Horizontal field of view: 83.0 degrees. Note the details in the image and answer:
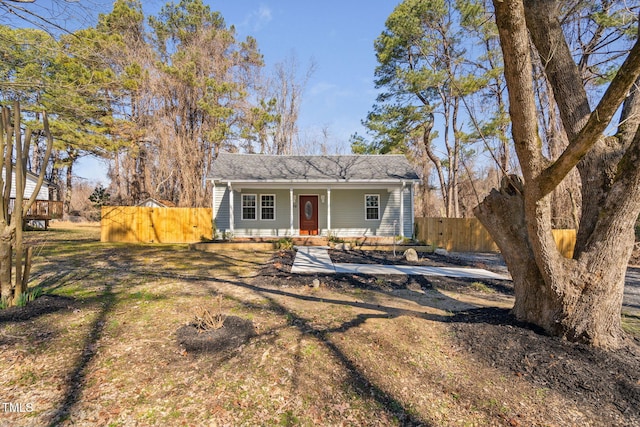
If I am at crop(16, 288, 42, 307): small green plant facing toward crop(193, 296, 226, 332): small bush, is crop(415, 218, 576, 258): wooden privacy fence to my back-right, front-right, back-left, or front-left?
front-left

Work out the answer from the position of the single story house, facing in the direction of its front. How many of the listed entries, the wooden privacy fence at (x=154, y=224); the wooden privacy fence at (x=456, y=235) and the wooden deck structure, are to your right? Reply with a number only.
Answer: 2

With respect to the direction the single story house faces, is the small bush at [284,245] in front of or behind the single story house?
in front

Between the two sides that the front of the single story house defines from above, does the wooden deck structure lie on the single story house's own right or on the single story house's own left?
on the single story house's own right

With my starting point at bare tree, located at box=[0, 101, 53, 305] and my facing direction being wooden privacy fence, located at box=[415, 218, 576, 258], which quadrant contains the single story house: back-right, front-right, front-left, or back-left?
front-left

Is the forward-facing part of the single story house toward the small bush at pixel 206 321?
yes

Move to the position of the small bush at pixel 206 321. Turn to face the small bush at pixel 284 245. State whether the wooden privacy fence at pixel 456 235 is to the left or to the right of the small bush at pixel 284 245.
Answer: right

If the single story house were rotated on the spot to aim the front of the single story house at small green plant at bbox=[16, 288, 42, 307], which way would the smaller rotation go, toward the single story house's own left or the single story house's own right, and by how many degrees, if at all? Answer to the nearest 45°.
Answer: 0° — it already faces it

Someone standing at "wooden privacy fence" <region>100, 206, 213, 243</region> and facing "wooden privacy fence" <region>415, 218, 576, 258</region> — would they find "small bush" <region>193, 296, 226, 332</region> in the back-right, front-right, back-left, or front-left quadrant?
front-right

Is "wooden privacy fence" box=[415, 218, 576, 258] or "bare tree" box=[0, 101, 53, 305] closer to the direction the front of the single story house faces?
the bare tree

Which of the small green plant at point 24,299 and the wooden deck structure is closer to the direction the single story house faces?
the small green plant

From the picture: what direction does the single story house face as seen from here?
toward the camera

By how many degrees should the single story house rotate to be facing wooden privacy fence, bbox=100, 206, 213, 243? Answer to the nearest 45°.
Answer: approximately 90° to its right

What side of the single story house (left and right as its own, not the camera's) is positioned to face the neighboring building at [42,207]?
right

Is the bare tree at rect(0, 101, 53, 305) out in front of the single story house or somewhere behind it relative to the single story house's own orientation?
in front

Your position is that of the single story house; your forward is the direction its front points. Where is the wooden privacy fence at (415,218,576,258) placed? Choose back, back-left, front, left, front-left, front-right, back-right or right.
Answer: left
